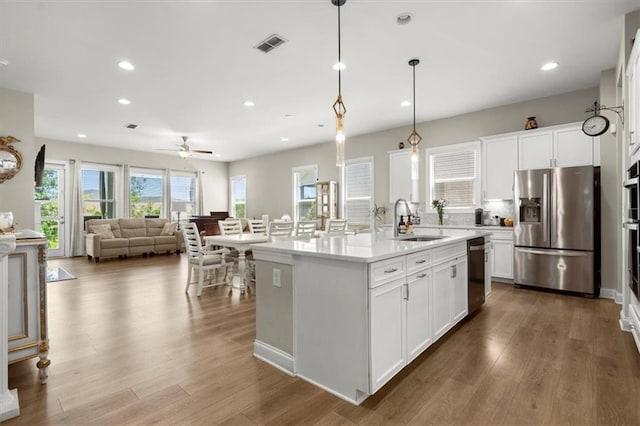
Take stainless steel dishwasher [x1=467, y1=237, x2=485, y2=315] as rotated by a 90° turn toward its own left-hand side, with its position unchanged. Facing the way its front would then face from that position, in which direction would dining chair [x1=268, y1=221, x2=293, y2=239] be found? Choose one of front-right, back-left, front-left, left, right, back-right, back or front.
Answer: left

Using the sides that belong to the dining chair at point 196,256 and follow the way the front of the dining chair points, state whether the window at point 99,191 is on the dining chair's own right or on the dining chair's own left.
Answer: on the dining chair's own left

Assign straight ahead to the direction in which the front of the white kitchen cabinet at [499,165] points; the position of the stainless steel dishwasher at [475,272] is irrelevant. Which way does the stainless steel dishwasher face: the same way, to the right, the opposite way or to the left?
to the left

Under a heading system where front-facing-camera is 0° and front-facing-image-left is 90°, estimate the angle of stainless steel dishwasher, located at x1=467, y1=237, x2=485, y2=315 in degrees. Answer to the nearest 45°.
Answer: approximately 270°

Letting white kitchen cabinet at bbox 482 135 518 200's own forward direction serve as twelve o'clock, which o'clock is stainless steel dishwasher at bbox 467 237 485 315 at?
The stainless steel dishwasher is roughly at 12 o'clock from the white kitchen cabinet.

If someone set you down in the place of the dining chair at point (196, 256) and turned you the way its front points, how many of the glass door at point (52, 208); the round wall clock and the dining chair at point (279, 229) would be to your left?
1

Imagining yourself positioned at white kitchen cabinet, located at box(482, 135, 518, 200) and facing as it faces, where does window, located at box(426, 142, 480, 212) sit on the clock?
The window is roughly at 4 o'clock from the white kitchen cabinet.

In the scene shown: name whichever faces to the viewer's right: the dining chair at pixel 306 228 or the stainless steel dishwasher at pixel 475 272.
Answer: the stainless steel dishwasher
